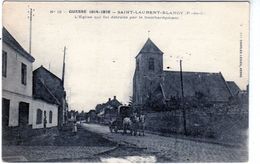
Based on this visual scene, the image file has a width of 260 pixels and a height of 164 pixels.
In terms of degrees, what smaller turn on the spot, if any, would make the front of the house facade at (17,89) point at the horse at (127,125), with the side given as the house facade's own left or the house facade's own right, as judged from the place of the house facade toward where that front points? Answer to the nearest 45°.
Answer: approximately 45° to the house facade's own left

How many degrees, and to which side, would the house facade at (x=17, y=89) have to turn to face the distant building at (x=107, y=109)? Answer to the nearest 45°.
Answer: approximately 45° to its left
